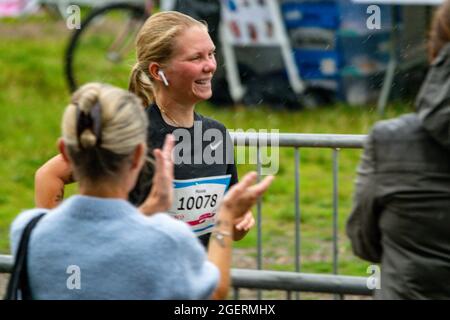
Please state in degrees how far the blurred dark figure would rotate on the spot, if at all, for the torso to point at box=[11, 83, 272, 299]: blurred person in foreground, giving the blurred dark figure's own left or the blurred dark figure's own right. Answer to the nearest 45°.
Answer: approximately 90° to the blurred dark figure's own left

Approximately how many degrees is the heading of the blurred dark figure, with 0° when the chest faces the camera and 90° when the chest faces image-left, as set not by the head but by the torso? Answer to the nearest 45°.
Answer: approximately 180°
